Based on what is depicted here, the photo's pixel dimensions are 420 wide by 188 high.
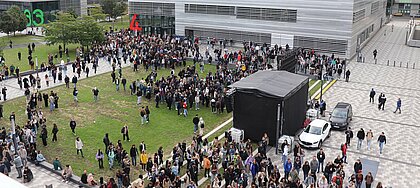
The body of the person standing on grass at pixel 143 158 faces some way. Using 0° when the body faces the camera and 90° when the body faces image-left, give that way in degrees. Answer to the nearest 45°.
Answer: approximately 180°

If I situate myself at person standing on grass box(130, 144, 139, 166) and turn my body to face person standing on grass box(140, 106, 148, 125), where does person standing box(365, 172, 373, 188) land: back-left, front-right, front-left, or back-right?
back-right

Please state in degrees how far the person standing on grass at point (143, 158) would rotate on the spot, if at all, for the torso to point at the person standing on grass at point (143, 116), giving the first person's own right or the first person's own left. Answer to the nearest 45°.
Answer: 0° — they already face them

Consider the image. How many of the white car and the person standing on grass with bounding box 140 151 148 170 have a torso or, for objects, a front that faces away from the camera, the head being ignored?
1

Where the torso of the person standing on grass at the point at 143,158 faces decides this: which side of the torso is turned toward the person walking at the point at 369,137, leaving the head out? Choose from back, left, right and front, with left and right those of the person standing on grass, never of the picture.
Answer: right

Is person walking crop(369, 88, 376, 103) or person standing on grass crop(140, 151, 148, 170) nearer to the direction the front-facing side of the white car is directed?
the person standing on grass
